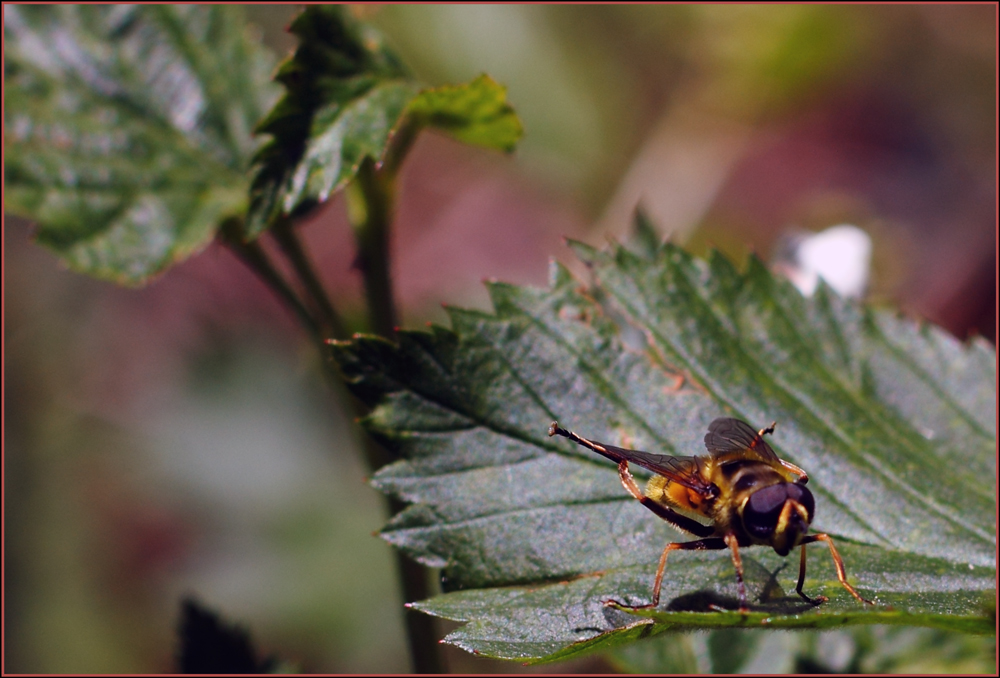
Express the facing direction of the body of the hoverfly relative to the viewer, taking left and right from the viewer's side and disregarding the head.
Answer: facing the viewer and to the right of the viewer

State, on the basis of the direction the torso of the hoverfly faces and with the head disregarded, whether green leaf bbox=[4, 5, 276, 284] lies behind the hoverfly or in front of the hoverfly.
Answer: behind
